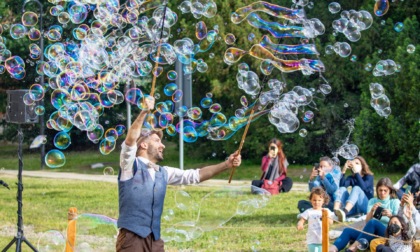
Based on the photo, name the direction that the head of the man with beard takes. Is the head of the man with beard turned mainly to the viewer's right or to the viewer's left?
to the viewer's right

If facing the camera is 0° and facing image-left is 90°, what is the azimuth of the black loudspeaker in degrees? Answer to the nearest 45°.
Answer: approximately 270°

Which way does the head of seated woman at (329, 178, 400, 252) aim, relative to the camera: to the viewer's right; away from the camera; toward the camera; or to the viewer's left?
toward the camera

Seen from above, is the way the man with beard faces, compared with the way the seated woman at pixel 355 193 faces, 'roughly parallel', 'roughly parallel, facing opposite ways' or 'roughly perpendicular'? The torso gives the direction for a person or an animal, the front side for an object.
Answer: roughly perpendicular

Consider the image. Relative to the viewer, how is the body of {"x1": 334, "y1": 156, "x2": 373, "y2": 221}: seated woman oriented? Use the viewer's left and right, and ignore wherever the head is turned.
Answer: facing the viewer and to the left of the viewer

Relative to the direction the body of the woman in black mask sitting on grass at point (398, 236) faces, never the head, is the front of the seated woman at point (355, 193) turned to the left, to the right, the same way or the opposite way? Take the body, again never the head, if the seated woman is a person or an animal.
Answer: the same way
